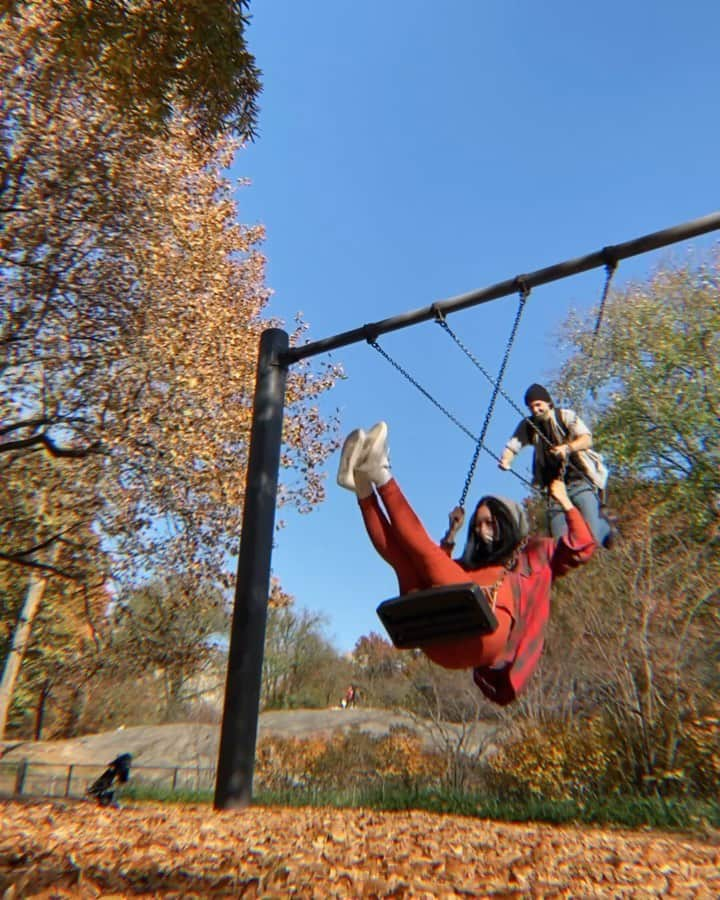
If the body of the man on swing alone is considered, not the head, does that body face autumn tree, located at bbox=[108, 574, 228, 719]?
no

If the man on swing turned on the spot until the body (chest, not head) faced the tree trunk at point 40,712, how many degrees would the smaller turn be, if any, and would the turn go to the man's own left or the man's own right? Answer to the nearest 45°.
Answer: approximately 90° to the man's own right

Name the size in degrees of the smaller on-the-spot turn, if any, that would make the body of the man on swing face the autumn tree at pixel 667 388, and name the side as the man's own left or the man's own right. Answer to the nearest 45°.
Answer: approximately 135° to the man's own right

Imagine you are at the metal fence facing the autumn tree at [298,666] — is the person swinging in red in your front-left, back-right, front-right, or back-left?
back-right

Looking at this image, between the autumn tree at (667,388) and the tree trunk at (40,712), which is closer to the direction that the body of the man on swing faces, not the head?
the tree trunk

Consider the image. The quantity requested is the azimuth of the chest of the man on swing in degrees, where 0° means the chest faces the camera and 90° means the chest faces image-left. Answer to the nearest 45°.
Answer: approximately 45°

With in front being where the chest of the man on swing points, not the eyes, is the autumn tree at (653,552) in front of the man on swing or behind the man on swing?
behind

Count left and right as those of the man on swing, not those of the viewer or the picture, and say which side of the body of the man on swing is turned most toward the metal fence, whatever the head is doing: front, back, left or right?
right
